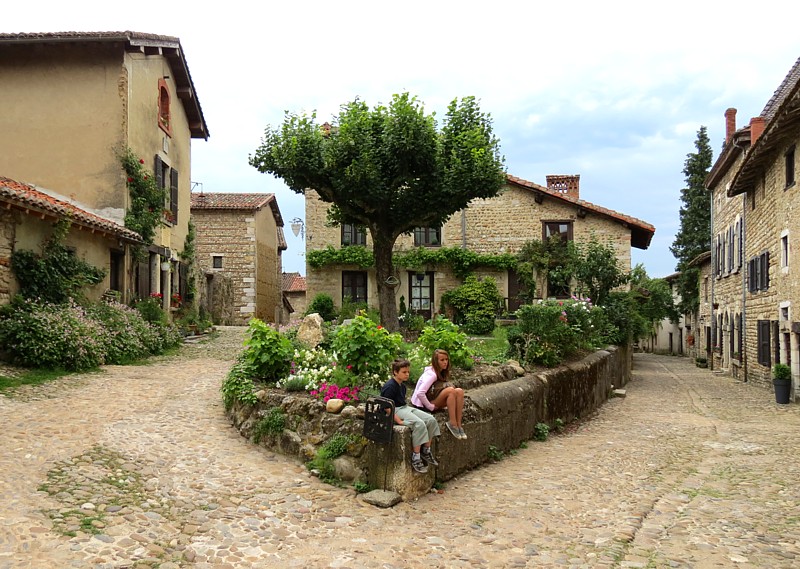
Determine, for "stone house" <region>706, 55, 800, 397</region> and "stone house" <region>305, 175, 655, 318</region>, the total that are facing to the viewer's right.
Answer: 0

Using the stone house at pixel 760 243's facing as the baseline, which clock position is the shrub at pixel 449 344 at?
The shrub is roughly at 11 o'clock from the stone house.

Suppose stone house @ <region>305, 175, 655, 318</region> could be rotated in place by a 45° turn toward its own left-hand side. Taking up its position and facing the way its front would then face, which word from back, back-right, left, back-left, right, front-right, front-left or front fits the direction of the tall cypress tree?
left

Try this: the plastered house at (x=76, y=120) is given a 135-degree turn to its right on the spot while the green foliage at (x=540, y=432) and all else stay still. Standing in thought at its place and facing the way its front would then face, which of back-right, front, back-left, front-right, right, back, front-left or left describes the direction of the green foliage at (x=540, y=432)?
back-left

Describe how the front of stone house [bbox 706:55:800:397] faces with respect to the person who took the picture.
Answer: facing the viewer and to the left of the viewer

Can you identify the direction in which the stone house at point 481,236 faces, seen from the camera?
facing the viewer

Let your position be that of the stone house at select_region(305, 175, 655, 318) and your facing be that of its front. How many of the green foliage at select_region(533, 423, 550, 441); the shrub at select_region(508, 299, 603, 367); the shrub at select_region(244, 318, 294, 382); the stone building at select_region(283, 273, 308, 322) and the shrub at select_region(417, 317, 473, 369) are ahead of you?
4

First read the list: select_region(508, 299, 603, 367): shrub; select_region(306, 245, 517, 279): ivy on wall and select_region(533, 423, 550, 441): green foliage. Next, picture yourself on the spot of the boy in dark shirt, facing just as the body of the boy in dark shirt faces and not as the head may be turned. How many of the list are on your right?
0

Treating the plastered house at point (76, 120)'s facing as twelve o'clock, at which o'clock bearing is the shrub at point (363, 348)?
The shrub is roughly at 1 o'clock from the plastered house.

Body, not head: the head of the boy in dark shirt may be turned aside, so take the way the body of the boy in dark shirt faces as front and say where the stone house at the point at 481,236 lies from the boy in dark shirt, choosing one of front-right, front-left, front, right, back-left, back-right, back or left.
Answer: back-left

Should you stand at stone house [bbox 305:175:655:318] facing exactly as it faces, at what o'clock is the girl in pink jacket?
The girl in pink jacket is roughly at 12 o'clock from the stone house.

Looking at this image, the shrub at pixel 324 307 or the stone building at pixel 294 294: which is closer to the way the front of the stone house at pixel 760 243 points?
the shrub

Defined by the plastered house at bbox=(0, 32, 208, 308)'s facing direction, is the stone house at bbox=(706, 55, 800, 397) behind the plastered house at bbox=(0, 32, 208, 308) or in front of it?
in front

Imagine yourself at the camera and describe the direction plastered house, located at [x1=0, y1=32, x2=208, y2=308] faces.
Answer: facing the viewer and to the right of the viewer

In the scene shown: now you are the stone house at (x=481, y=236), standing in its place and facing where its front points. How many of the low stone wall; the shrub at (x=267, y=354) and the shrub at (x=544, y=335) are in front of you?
3
